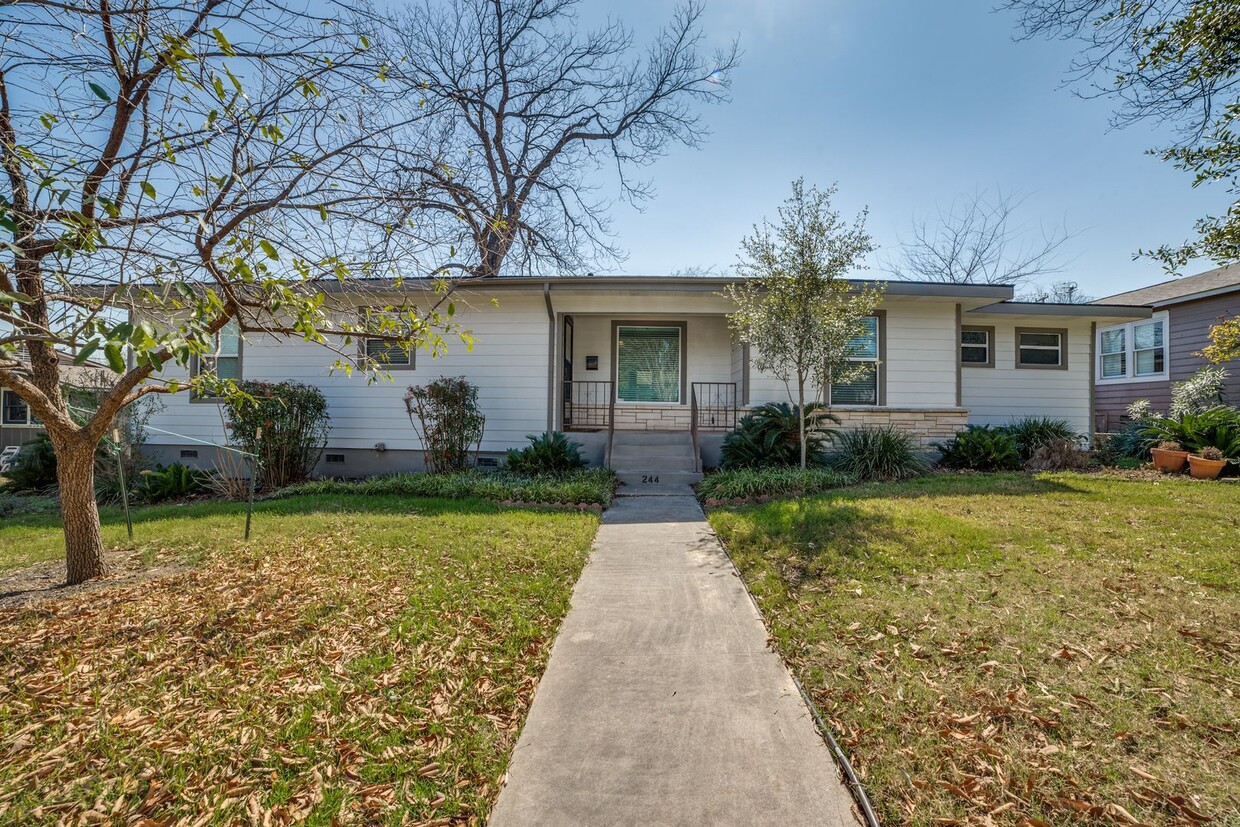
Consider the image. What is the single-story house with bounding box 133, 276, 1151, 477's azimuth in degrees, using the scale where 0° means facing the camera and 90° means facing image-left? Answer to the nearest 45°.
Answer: approximately 0°

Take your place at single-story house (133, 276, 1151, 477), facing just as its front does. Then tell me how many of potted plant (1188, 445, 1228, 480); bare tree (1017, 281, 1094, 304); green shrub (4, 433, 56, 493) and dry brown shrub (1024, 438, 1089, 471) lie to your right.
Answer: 1

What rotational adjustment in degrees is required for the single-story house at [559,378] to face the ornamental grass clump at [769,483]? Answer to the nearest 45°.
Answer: approximately 45° to its left

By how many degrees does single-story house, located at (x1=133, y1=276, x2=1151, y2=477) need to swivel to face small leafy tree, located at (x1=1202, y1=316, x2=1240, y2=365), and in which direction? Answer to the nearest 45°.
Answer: approximately 45° to its left

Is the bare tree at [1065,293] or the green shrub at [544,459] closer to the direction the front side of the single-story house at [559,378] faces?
the green shrub

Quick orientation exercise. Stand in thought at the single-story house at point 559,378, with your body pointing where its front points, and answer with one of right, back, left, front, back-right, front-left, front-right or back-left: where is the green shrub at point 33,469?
right

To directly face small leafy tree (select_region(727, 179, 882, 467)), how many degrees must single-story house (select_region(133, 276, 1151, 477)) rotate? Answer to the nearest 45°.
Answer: approximately 45° to its left

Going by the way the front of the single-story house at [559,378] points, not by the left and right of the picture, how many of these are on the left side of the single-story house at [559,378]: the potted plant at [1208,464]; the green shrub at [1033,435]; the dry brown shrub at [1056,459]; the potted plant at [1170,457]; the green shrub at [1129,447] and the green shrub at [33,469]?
5

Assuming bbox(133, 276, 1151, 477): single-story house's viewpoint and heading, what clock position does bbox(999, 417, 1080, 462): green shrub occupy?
The green shrub is roughly at 9 o'clock from the single-story house.

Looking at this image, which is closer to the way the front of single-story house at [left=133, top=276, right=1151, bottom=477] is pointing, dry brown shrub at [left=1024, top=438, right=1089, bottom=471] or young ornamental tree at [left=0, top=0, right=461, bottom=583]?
the young ornamental tree

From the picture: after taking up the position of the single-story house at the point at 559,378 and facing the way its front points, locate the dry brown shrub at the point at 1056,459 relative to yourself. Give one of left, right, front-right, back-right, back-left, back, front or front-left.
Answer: left

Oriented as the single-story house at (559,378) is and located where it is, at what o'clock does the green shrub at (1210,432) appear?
The green shrub is roughly at 9 o'clock from the single-story house.

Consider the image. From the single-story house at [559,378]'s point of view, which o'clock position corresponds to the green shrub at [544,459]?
The green shrub is roughly at 12 o'clock from the single-story house.
